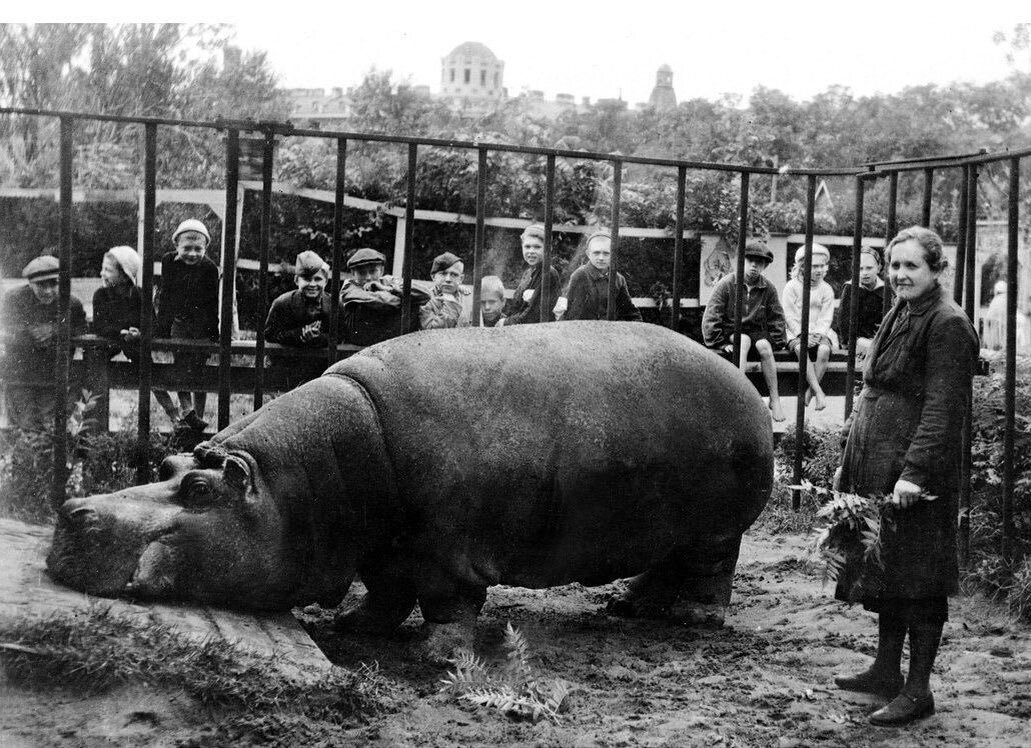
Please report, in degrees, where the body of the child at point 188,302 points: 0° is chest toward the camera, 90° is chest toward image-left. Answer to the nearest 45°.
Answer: approximately 0°

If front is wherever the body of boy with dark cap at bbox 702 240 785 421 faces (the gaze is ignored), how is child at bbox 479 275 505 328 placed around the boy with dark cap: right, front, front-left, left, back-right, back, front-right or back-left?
front-right

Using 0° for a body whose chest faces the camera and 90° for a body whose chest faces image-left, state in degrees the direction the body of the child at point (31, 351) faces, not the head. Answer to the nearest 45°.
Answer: approximately 315°

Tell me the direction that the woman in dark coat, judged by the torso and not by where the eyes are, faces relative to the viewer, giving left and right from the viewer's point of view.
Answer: facing the viewer and to the left of the viewer

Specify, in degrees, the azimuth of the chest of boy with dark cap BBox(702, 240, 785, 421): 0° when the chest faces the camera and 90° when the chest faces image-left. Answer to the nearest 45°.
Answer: approximately 0°

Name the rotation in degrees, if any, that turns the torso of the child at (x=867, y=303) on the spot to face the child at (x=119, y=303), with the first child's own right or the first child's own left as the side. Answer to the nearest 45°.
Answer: approximately 45° to the first child's own right

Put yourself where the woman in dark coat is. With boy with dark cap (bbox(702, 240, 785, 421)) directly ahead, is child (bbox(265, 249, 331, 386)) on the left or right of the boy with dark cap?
left

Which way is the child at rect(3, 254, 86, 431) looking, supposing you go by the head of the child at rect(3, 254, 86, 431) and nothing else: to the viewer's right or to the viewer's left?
to the viewer's right

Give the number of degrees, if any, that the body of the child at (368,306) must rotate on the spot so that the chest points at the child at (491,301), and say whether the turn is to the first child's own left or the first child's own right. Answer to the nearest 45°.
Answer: approximately 135° to the first child's own left
